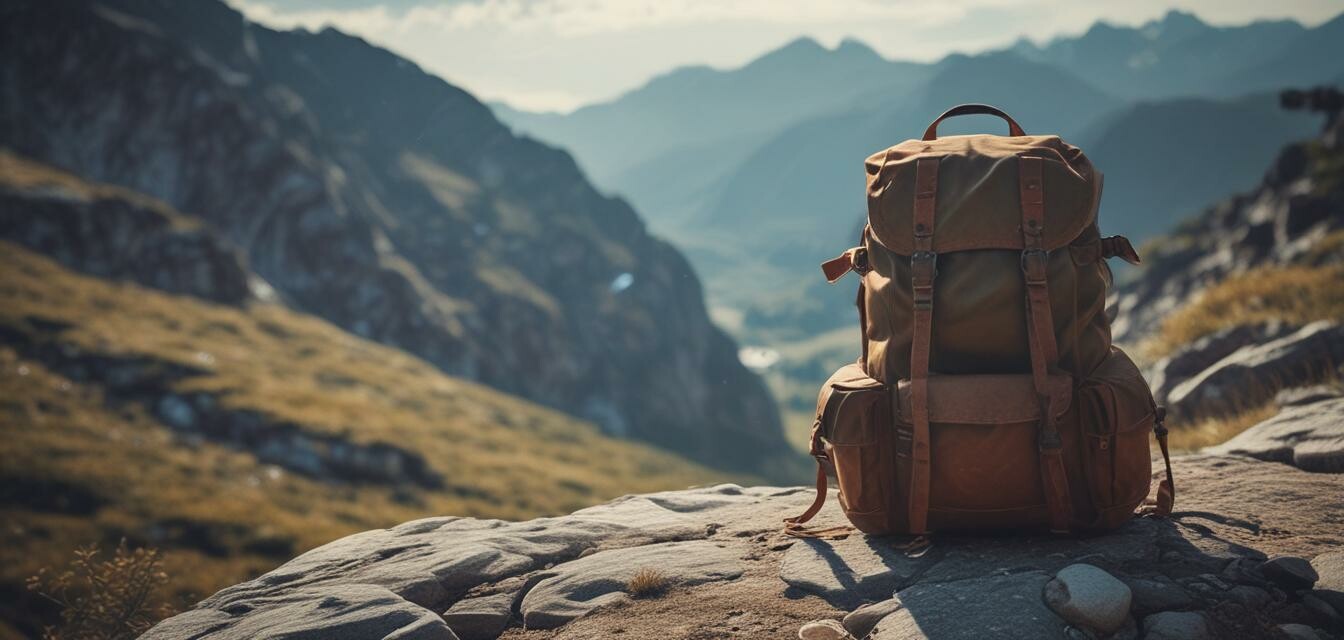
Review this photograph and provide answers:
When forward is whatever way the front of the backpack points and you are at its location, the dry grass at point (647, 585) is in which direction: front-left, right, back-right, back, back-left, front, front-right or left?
right

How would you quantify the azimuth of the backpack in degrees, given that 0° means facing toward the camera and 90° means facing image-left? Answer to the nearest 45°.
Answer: approximately 0°

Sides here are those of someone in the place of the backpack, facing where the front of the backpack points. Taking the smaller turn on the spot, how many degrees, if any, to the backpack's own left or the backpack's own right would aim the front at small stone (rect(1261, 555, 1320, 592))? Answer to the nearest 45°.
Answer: approximately 90° to the backpack's own left
